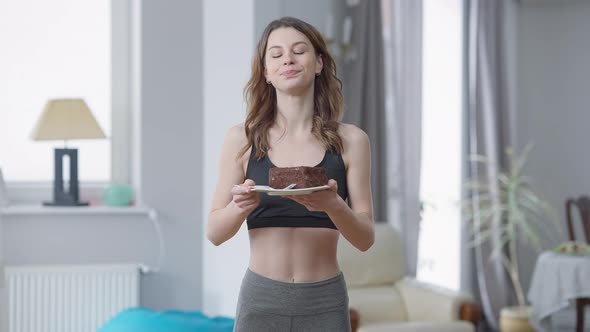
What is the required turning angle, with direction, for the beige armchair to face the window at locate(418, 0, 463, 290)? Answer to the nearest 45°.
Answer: approximately 135° to its left

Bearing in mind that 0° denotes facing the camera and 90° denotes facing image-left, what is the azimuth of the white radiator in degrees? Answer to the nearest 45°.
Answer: approximately 0°

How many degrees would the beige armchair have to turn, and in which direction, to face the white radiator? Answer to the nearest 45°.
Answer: approximately 90° to its right

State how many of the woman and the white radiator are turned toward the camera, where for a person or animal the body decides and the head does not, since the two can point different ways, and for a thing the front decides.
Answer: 2

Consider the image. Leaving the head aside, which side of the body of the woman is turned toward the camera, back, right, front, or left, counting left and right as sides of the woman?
front

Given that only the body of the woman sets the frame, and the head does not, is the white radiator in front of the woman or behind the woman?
behind

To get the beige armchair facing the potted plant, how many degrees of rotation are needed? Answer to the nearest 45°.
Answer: approximately 90° to its left

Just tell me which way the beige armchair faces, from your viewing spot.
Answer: facing the viewer and to the right of the viewer

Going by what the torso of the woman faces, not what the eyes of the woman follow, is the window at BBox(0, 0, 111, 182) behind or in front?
behind

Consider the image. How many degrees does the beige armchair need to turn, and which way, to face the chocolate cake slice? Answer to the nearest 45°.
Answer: approximately 45° to its right

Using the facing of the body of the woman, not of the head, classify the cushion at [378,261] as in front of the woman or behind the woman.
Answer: behind
